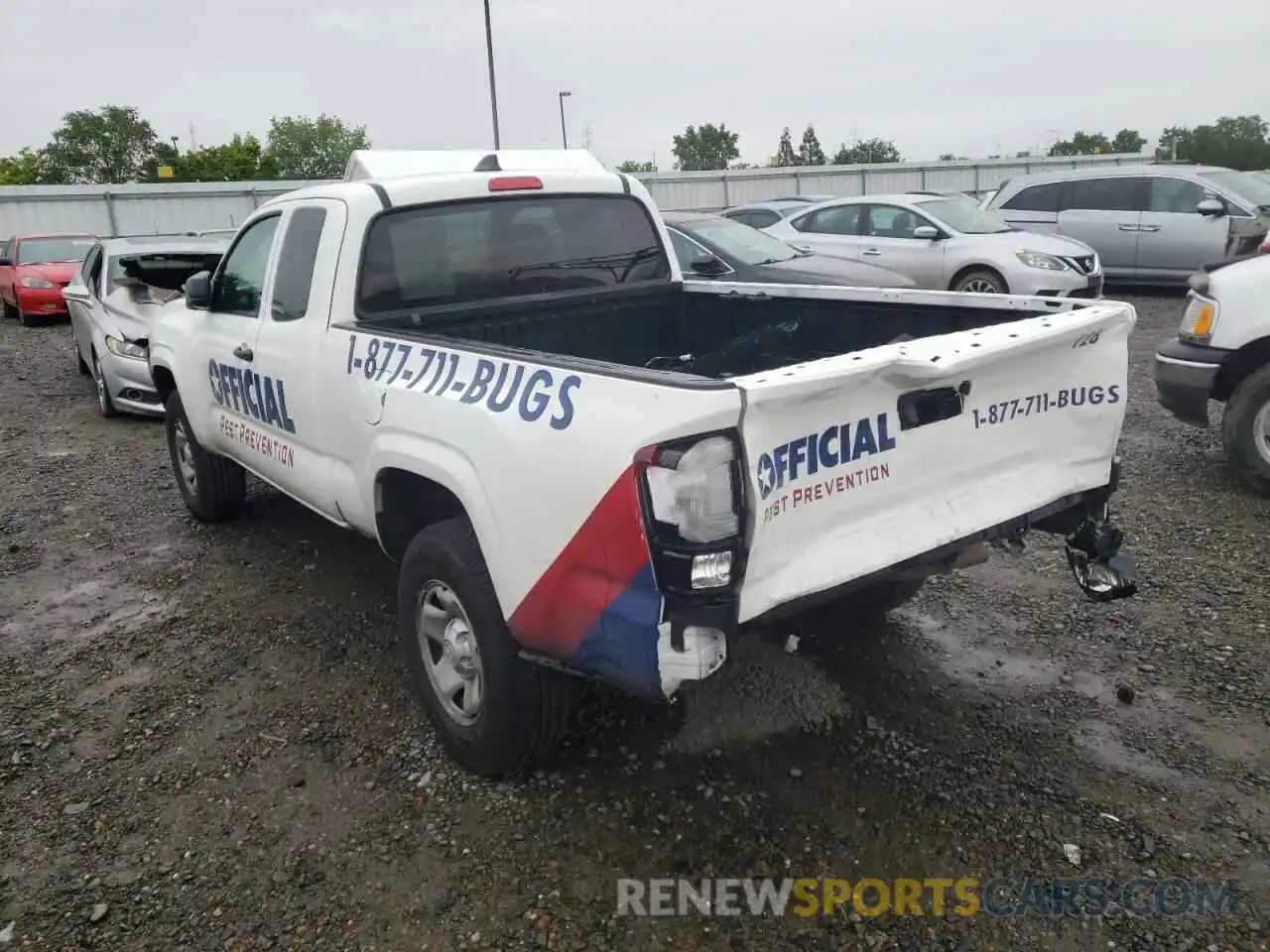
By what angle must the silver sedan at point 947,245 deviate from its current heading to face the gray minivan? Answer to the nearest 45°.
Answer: approximately 90° to its left

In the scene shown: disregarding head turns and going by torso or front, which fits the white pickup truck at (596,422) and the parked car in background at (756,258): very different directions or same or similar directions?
very different directions

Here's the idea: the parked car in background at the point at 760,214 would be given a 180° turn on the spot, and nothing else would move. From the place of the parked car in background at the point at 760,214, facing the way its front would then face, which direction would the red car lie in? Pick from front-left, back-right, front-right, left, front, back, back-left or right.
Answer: front-left

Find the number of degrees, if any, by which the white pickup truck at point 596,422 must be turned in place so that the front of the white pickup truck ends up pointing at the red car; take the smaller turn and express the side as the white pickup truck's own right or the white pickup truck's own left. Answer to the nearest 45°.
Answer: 0° — it already faces it

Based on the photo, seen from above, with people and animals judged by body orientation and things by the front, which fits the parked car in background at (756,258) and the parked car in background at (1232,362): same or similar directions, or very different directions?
very different directions

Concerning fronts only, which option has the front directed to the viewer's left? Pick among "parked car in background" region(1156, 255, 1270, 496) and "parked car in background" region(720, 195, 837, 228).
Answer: "parked car in background" region(1156, 255, 1270, 496)

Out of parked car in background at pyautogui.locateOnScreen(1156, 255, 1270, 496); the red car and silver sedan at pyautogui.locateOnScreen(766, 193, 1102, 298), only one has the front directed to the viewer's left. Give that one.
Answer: the parked car in background

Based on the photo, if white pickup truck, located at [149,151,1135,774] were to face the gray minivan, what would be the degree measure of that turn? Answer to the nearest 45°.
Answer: approximately 90° to its right

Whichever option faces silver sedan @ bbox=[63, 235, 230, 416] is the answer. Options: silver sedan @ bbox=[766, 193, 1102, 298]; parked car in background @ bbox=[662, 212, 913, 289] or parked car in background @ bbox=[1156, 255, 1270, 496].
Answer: parked car in background @ bbox=[1156, 255, 1270, 496]

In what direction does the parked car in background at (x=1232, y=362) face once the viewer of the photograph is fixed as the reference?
facing to the left of the viewer

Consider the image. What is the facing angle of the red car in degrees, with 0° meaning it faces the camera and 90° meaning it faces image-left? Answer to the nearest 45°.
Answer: approximately 315°
